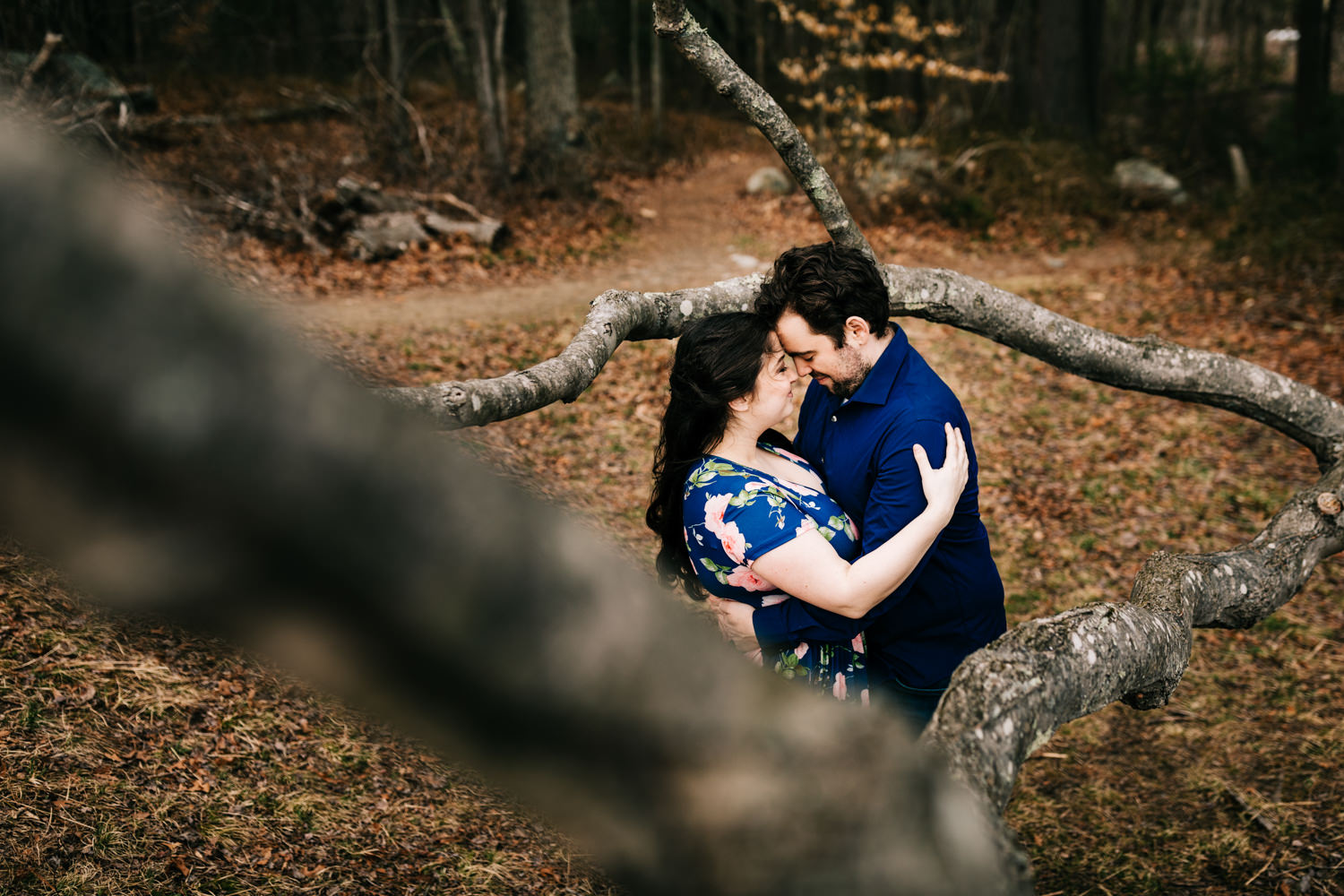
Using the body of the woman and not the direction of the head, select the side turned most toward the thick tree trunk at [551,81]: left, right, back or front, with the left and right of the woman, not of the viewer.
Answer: left

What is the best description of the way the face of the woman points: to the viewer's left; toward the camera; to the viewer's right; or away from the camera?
to the viewer's right

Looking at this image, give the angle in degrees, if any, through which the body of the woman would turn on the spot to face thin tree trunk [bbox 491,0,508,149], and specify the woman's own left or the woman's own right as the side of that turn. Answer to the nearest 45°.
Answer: approximately 90° to the woman's own left

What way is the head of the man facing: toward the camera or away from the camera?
toward the camera

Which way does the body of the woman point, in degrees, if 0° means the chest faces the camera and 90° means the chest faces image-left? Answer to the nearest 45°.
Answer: approximately 270°

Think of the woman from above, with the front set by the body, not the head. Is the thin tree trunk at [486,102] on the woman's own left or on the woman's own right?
on the woman's own left
